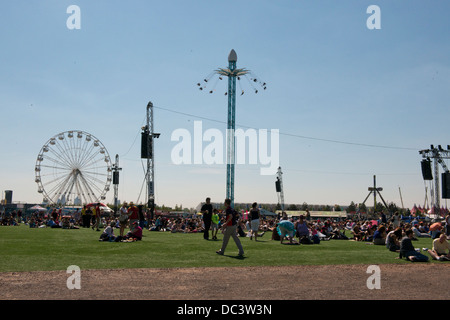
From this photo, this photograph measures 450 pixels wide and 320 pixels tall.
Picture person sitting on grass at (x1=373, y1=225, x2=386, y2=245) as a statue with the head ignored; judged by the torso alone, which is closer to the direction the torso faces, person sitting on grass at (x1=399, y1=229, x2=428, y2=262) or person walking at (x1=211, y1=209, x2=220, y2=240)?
the person sitting on grass

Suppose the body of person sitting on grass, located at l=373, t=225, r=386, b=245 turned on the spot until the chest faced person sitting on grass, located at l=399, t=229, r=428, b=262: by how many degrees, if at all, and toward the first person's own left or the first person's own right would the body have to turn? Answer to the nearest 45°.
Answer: approximately 90° to the first person's own right

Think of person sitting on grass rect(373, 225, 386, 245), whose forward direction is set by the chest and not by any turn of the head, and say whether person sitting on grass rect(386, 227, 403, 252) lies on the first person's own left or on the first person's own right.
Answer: on the first person's own right
